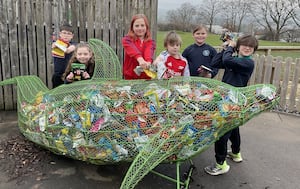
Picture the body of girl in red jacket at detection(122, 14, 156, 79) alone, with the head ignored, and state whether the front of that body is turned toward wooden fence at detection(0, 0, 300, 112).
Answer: no

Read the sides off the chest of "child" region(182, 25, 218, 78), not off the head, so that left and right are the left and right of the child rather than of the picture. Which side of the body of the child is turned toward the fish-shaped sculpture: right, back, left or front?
front

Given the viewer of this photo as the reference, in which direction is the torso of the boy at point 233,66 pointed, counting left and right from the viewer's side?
facing the viewer and to the left of the viewer

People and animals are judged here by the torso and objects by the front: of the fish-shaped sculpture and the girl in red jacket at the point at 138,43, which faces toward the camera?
the girl in red jacket

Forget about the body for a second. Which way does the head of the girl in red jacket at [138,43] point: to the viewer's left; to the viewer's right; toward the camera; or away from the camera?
toward the camera

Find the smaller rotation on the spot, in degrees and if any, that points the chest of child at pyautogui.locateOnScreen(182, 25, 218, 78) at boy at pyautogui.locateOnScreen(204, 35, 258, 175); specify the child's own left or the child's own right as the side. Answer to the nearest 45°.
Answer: approximately 45° to the child's own left

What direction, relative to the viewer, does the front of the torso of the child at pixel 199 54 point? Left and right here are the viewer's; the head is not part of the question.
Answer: facing the viewer

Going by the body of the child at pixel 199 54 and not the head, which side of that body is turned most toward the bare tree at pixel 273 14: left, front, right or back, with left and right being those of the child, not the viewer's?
back

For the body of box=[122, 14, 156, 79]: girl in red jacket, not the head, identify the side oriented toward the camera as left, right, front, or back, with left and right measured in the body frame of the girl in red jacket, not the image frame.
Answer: front

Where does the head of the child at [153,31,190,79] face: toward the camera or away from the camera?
toward the camera

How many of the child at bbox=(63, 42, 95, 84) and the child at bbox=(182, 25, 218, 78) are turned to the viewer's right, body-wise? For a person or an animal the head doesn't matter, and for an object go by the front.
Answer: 0

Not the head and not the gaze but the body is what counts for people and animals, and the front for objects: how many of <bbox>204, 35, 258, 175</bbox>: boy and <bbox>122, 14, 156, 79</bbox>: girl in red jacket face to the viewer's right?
0

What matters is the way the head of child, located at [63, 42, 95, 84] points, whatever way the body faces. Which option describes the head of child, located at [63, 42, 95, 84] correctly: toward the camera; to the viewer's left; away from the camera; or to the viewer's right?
toward the camera
